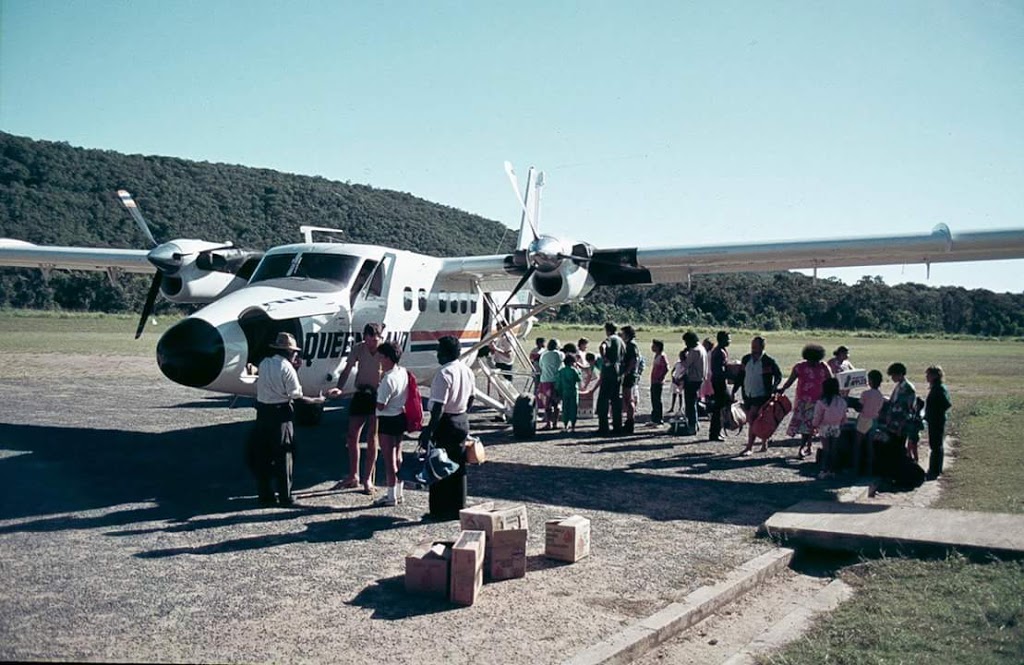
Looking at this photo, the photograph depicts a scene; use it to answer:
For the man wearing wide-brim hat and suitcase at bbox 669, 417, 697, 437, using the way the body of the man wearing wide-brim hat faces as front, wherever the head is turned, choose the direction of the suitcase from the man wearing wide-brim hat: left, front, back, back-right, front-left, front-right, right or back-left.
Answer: front

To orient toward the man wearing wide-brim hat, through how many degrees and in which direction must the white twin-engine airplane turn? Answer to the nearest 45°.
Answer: approximately 45° to its left

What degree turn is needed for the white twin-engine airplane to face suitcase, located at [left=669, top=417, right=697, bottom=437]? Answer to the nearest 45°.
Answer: approximately 135° to its left

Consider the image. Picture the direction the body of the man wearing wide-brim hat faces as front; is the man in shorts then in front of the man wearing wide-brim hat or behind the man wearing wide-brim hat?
in front

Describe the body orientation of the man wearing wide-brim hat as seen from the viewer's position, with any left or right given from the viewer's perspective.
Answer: facing away from the viewer and to the right of the viewer

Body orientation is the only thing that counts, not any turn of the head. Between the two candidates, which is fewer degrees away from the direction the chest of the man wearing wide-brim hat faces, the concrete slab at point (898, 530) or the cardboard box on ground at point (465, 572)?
the concrete slab

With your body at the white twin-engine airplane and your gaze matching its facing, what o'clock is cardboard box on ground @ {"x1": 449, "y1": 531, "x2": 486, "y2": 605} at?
The cardboard box on ground is roughly at 10 o'clock from the white twin-engine airplane.

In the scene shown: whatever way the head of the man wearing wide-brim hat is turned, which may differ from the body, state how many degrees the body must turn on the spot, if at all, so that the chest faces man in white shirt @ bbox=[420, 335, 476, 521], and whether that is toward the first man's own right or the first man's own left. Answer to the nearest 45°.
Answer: approximately 90° to the first man's own right

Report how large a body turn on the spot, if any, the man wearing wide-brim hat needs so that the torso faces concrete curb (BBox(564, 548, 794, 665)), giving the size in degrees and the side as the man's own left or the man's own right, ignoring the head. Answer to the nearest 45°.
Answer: approximately 90° to the man's own right

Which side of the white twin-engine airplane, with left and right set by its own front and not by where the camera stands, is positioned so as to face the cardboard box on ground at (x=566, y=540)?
left

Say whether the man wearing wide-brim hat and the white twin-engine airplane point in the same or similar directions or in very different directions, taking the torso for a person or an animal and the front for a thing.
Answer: very different directions

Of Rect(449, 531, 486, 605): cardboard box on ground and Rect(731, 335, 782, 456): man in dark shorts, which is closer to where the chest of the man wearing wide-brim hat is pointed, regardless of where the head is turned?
the man in dark shorts

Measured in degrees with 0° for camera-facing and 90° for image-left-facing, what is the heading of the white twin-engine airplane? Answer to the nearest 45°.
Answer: approximately 45°

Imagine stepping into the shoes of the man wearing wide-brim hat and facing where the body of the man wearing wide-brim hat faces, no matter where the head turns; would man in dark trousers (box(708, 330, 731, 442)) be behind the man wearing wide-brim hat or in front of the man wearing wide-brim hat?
in front
